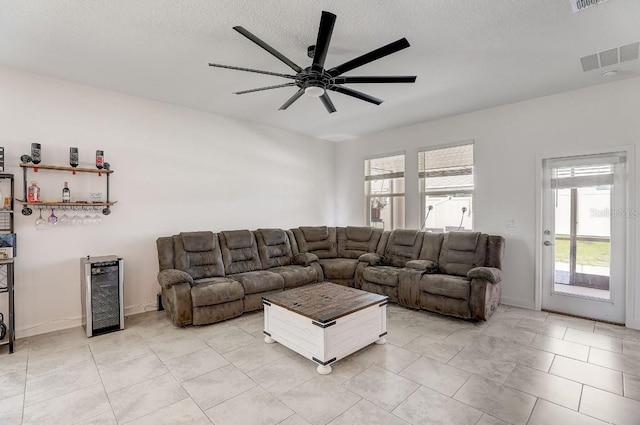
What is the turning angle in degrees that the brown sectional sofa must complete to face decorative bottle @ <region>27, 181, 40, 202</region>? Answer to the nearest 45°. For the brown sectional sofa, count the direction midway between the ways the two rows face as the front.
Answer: approximately 90° to its right

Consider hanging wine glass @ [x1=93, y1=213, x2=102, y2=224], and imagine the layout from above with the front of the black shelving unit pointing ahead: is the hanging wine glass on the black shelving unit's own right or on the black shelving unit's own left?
on the black shelving unit's own left

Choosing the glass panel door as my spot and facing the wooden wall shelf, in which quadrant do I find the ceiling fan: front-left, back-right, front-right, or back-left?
front-left

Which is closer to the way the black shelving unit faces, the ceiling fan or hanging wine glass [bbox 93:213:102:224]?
the ceiling fan

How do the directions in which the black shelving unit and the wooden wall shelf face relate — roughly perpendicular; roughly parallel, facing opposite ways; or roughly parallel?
roughly parallel

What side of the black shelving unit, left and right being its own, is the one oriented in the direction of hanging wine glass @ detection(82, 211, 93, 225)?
left

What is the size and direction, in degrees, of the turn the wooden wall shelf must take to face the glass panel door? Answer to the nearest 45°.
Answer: approximately 45° to its left

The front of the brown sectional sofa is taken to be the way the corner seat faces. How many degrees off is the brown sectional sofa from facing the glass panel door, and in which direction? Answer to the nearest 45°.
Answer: approximately 90° to its left

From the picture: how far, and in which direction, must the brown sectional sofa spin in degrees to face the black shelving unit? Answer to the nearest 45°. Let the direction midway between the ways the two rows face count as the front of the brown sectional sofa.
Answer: approximately 90° to its right

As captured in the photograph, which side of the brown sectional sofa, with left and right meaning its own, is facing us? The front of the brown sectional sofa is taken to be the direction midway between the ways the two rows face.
front

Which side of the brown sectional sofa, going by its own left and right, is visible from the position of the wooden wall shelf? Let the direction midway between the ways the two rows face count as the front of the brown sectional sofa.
right
